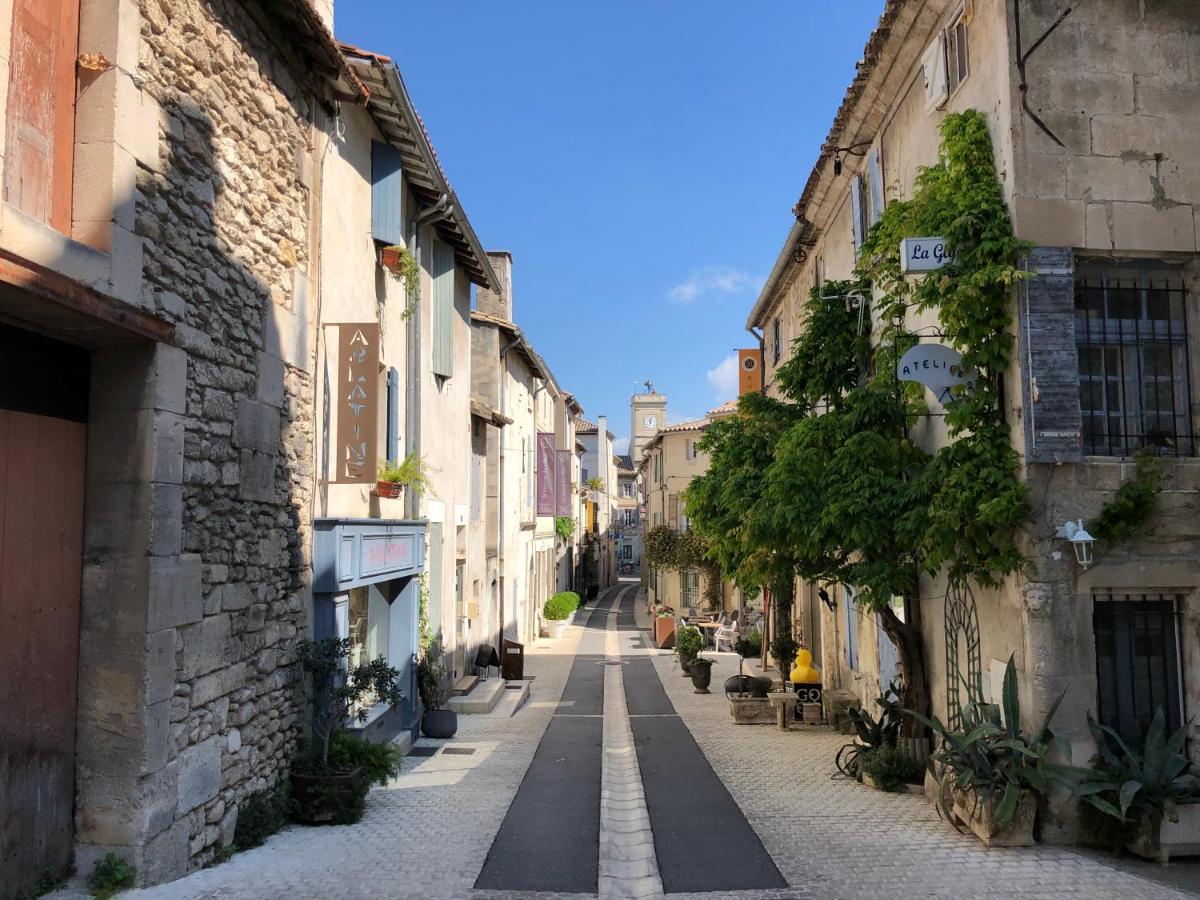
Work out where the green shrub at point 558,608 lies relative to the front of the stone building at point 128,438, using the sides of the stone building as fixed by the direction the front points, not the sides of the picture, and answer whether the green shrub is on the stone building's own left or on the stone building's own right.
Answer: on the stone building's own left

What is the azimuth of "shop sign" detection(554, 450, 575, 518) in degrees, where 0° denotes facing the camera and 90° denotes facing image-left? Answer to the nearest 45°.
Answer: approximately 0°

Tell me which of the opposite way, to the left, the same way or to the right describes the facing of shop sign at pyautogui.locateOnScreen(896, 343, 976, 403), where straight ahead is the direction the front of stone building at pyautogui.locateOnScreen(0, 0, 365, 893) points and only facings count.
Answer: to the right

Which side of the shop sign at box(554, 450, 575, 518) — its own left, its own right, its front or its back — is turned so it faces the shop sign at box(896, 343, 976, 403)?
front

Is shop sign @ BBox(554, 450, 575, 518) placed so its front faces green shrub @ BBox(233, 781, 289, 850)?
yes

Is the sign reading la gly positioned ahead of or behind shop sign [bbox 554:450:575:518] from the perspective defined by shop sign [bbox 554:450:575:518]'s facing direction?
ahead

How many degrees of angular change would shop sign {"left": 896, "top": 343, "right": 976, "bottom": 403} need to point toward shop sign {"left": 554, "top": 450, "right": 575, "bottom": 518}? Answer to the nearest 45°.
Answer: approximately 135° to its right

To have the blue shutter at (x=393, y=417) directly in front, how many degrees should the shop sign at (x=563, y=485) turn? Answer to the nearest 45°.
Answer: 0° — it already faces it

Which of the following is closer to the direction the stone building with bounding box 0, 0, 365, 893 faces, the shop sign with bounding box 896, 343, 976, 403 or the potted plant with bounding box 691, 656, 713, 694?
the shop sign

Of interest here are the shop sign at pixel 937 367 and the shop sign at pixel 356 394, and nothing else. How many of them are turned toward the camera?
2

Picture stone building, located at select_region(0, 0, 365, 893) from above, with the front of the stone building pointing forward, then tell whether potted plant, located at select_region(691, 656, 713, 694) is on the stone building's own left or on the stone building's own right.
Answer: on the stone building's own left
